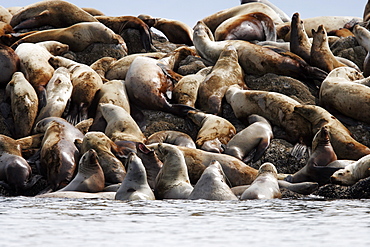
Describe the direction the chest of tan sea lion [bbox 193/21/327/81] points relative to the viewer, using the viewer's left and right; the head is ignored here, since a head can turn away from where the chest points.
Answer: facing to the left of the viewer

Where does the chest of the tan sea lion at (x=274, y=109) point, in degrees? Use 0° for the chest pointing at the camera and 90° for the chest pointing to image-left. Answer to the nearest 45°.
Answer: approximately 90°

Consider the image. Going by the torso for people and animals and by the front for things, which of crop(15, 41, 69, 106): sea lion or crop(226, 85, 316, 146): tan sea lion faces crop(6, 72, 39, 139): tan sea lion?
crop(226, 85, 316, 146): tan sea lion

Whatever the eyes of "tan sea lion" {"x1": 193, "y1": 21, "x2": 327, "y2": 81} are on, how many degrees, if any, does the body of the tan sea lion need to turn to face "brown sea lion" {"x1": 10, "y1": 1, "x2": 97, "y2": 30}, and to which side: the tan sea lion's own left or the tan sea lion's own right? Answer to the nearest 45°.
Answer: approximately 45° to the tan sea lion's own right

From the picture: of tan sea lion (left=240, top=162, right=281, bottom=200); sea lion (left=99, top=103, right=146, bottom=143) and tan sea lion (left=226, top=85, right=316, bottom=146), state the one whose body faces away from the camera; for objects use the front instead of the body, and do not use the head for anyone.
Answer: tan sea lion (left=240, top=162, right=281, bottom=200)

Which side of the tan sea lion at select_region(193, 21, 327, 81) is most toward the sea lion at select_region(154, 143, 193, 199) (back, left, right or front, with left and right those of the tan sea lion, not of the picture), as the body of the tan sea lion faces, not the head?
left

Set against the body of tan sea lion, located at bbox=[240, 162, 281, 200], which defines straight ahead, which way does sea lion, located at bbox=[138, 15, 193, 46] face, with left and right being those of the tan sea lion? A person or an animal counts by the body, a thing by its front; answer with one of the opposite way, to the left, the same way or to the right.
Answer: to the left

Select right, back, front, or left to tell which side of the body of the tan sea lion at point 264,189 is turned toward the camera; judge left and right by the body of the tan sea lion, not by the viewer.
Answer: back

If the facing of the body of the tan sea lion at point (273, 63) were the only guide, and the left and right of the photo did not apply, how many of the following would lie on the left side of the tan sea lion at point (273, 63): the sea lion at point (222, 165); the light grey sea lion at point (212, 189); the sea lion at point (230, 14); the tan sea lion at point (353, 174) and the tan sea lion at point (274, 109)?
4

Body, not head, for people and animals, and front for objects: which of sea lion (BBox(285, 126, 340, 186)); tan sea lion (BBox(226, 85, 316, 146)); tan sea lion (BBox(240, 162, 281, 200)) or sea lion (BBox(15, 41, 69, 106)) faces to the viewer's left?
tan sea lion (BBox(226, 85, 316, 146))

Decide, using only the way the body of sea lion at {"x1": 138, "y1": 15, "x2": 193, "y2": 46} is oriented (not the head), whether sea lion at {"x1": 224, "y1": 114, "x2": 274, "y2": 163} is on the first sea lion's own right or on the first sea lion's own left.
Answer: on the first sea lion's own left
